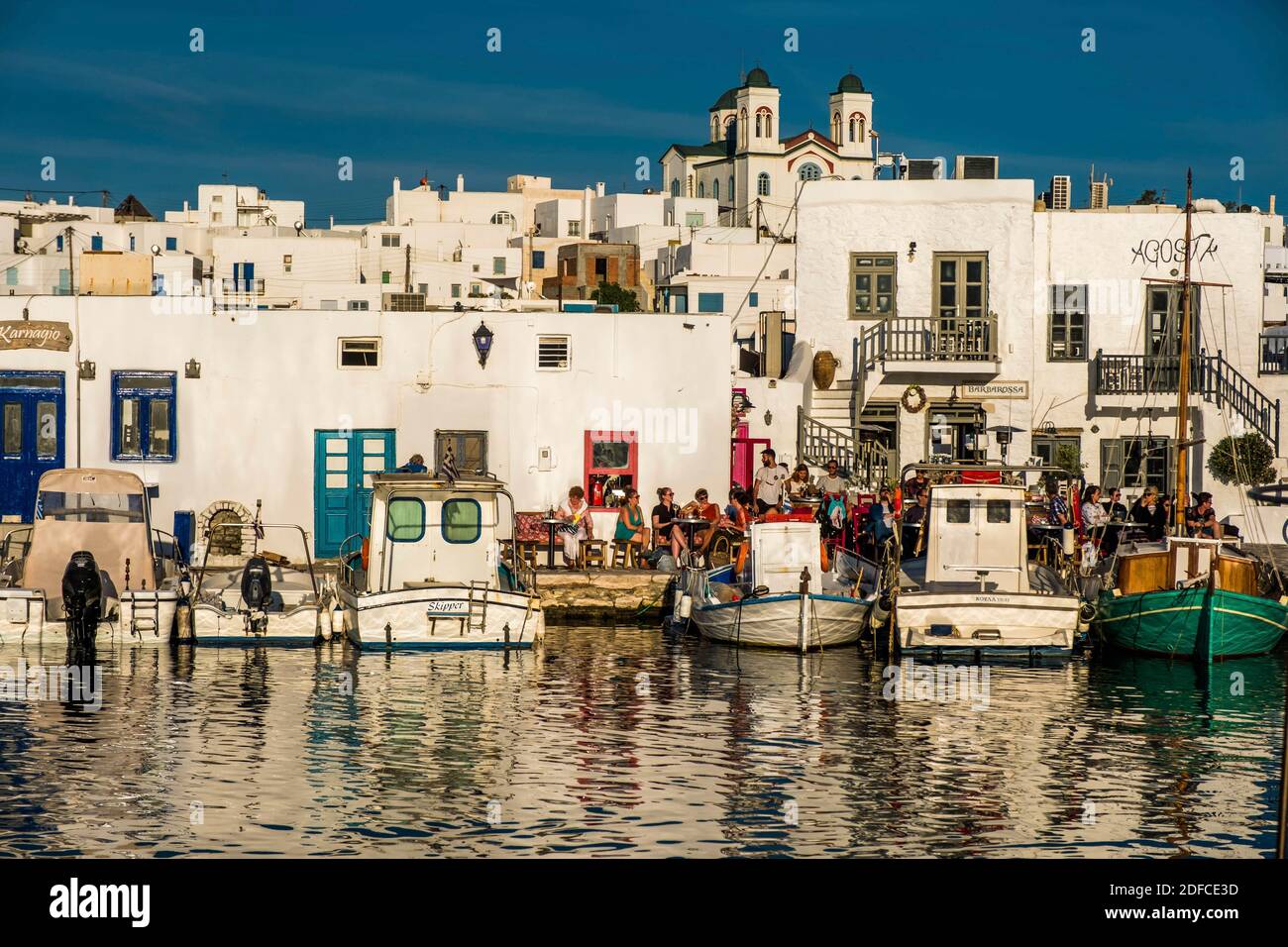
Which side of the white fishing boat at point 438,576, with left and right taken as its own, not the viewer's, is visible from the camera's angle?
back

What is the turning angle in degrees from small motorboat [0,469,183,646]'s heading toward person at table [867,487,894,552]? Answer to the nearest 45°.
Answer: approximately 90° to its right

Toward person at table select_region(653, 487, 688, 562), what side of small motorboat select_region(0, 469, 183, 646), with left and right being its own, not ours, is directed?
right

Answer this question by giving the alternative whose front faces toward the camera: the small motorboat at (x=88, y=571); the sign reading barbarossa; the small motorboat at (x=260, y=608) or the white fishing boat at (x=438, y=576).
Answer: the sign reading barbarossa

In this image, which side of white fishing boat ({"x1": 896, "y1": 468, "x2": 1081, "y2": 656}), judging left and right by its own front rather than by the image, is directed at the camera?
back

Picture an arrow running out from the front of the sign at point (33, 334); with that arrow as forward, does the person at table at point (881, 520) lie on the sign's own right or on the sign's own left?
on the sign's own left

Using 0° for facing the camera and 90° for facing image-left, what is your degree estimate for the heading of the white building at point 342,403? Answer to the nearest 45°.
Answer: approximately 0°

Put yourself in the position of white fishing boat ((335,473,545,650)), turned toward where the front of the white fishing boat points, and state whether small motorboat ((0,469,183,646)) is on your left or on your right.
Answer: on your left

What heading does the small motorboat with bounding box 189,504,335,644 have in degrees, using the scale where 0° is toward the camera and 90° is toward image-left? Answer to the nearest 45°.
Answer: approximately 180°

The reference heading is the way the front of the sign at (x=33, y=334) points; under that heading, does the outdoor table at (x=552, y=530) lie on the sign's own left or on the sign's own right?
on the sign's own left

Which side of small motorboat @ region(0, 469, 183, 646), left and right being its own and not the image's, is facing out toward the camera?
back
